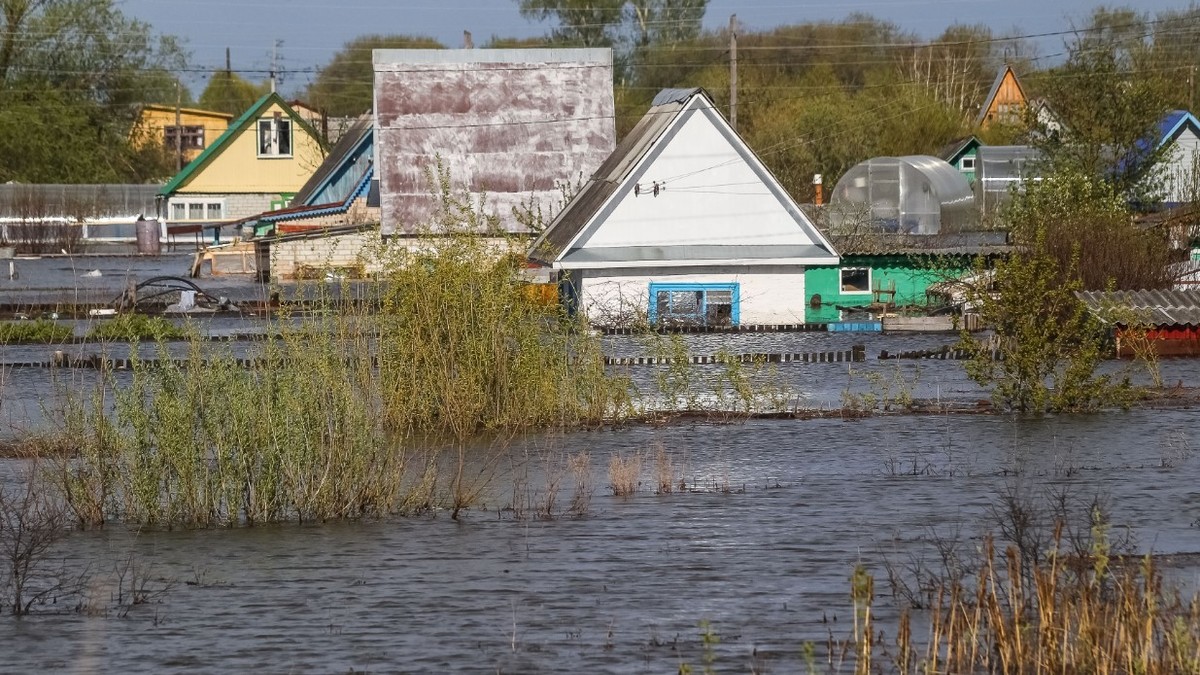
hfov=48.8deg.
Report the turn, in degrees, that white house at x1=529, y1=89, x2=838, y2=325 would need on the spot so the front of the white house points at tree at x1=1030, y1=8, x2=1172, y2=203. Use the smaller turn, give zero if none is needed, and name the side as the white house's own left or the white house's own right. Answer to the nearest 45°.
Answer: approximately 135° to the white house's own left

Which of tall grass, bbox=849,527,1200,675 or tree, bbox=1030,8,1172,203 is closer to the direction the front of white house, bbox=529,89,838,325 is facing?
the tall grass

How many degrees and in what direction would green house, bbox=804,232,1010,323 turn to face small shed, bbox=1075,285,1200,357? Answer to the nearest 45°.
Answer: approximately 45° to its left

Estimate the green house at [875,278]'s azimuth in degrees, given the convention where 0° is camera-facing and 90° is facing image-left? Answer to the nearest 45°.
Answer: approximately 0°

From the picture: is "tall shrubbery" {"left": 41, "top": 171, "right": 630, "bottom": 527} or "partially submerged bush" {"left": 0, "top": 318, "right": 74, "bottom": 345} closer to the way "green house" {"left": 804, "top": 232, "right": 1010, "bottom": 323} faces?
the tall shrubbery

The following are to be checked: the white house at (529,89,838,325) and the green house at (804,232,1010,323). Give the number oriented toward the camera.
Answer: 2

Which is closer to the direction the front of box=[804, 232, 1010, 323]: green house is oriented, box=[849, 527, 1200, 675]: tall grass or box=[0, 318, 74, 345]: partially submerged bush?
the tall grass

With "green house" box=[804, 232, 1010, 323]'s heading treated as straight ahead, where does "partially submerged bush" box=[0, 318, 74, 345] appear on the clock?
The partially submerged bush is roughly at 2 o'clock from the green house.

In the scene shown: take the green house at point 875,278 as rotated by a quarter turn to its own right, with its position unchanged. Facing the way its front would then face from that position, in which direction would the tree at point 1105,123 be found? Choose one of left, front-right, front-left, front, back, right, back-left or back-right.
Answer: back-right

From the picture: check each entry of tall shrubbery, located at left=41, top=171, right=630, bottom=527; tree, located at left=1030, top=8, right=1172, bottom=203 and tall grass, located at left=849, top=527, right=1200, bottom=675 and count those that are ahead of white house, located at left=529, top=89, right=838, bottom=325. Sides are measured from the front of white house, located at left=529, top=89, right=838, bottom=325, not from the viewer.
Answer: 2

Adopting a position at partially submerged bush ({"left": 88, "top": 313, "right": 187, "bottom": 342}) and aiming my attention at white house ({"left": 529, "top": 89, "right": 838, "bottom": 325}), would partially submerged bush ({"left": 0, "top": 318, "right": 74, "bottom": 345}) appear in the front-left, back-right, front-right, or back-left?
back-left

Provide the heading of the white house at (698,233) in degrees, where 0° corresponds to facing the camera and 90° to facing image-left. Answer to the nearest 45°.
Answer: approximately 0°
